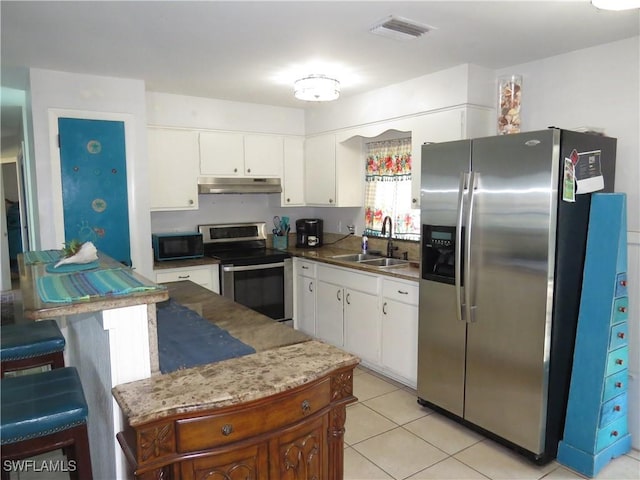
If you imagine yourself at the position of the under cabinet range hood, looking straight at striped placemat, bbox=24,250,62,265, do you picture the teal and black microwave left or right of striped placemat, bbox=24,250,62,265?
right

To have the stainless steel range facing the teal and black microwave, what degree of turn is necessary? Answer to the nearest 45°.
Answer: approximately 135° to its right

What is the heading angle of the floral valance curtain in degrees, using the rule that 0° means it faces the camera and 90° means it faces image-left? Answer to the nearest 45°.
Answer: approximately 45°

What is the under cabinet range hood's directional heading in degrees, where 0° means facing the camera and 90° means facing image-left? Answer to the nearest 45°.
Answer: approximately 0°

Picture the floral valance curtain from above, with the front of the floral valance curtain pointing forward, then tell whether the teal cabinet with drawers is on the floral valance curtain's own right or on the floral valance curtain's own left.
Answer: on the floral valance curtain's own left

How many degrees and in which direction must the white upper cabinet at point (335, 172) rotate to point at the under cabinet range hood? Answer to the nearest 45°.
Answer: approximately 45° to its right

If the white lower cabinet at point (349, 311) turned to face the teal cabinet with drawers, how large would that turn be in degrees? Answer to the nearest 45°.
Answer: approximately 90° to its left
